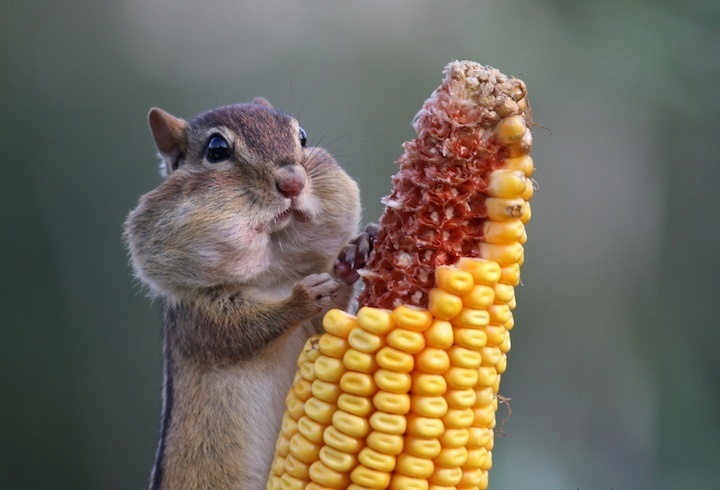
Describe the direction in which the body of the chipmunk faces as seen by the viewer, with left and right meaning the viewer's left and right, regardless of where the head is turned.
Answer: facing the viewer and to the right of the viewer
